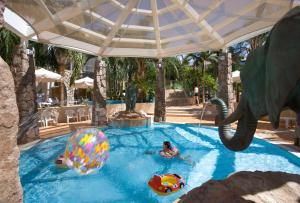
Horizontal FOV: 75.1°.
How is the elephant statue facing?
to the viewer's left

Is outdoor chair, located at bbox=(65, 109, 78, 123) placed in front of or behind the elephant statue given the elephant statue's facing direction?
in front
